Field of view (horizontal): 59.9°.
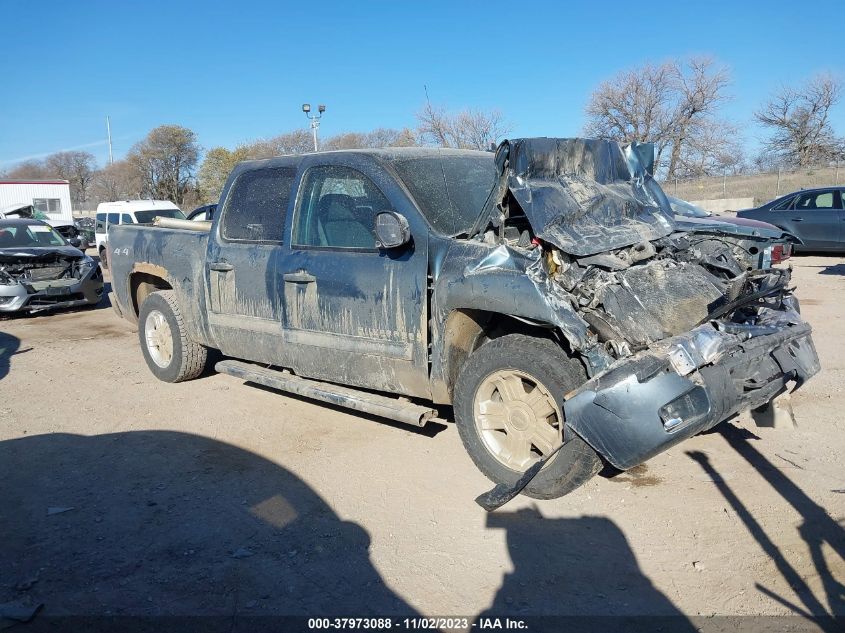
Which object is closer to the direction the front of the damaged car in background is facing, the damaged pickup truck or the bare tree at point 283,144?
the damaged pickup truck

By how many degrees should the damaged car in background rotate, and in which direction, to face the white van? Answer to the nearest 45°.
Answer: approximately 135° to its left

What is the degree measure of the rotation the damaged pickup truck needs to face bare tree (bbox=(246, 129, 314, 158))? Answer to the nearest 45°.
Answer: approximately 135° to its left

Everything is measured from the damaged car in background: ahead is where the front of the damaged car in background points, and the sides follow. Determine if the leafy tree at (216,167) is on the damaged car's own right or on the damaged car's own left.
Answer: on the damaged car's own left

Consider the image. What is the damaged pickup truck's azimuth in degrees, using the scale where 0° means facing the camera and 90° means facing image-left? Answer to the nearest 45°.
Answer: approximately 315°

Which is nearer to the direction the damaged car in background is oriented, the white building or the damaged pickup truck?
the damaged pickup truck

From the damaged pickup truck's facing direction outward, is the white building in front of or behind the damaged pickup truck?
behind

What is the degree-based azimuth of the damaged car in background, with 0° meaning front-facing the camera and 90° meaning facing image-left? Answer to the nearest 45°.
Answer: approximately 315°

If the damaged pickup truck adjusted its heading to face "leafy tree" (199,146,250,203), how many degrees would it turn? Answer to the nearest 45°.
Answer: approximately 135° to its left

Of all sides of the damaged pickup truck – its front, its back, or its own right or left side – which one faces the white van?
back

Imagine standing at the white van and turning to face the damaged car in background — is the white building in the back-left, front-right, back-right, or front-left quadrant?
back-right

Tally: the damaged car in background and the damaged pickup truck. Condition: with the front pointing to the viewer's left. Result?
0
